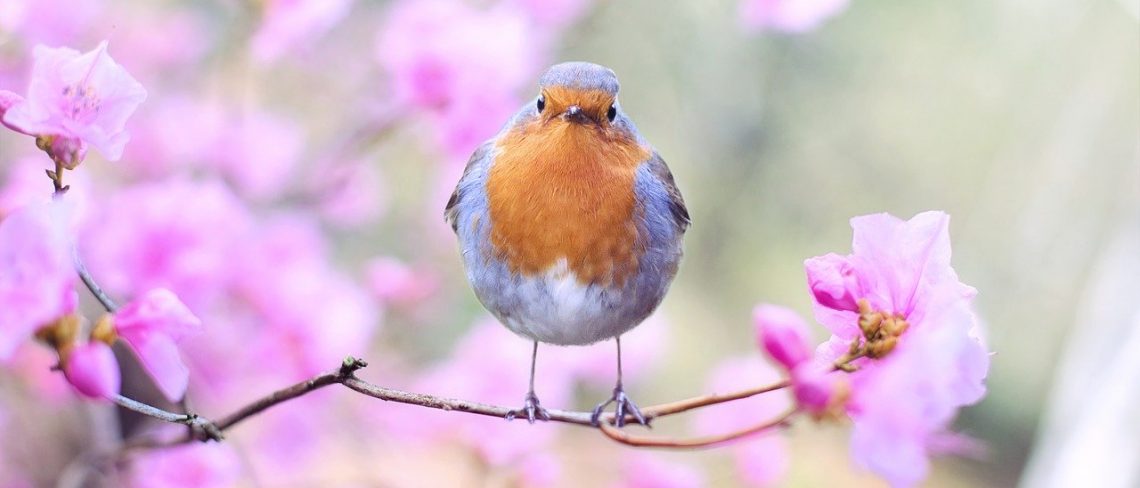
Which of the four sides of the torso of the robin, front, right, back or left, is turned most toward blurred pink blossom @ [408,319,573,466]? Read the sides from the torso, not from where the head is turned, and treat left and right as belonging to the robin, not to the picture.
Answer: back

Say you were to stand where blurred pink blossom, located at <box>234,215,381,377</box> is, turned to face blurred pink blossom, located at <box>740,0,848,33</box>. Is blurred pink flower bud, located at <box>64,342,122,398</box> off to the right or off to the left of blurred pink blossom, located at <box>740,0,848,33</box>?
right

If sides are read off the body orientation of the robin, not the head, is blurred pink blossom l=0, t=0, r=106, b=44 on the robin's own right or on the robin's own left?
on the robin's own right

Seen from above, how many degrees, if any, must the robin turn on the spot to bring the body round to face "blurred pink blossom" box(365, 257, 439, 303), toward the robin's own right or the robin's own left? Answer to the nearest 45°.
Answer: approximately 180°

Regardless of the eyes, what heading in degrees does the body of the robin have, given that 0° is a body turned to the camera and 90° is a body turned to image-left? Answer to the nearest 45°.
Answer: approximately 0°

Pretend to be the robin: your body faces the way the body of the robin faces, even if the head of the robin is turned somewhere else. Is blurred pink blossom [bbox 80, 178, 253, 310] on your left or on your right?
on your right
